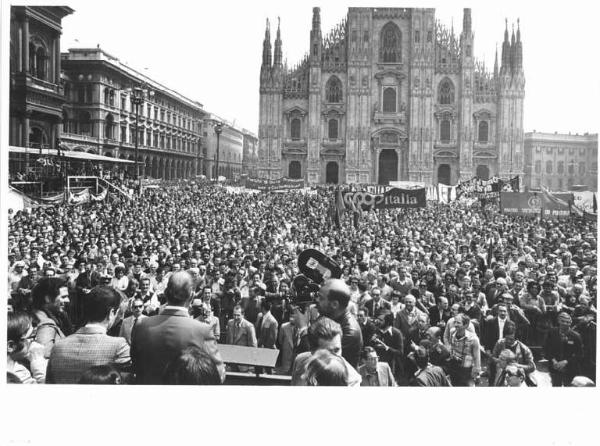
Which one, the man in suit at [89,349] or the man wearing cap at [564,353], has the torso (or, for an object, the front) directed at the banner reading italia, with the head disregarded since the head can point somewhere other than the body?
the man in suit

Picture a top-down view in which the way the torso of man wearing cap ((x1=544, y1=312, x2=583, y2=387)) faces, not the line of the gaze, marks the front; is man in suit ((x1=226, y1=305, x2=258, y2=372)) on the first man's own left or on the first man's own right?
on the first man's own right

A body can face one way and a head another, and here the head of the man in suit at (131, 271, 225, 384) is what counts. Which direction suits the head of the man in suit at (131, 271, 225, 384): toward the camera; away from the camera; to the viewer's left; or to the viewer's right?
away from the camera

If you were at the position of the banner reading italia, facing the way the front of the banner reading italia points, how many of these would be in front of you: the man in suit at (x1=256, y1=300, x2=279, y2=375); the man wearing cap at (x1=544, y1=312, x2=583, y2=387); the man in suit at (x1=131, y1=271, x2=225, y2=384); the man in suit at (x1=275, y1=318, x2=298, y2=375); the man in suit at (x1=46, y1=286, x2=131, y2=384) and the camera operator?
6

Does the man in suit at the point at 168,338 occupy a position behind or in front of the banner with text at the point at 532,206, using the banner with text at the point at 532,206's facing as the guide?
in front

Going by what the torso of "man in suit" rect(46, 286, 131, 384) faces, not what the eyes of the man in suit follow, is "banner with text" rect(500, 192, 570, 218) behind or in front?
in front

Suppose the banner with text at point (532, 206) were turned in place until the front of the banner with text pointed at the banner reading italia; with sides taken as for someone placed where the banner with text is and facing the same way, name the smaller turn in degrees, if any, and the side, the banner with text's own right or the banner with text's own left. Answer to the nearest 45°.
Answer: approximately 90° to the banner with text's own right

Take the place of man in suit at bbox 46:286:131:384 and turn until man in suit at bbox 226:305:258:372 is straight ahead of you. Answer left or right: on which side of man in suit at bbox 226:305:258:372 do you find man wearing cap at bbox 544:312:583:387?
right

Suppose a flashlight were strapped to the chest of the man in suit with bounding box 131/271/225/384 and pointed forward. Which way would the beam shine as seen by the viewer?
away from the camera

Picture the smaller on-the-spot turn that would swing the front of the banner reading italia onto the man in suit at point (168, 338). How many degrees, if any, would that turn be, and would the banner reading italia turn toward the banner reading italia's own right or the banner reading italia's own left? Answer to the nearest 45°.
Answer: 0° — it already faces them

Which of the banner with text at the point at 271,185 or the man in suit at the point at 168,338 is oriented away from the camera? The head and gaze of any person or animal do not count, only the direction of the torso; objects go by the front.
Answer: the man in suit
